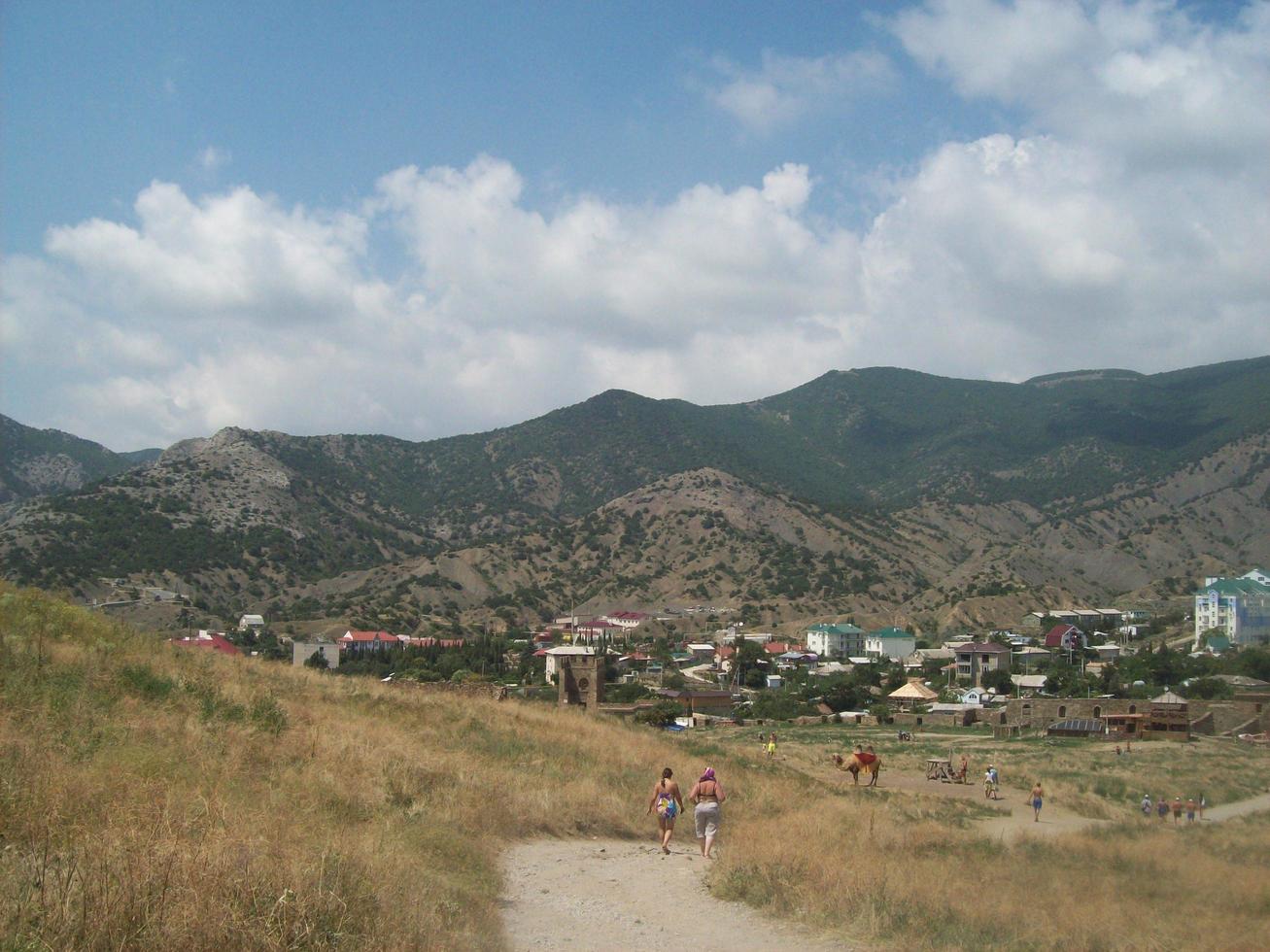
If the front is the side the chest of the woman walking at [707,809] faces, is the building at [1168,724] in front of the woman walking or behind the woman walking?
in front

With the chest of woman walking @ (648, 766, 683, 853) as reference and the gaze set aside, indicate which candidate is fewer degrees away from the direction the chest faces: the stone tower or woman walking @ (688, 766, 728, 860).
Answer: the stone tower

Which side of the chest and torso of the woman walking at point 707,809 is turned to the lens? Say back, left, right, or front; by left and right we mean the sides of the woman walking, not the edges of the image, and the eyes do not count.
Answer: back

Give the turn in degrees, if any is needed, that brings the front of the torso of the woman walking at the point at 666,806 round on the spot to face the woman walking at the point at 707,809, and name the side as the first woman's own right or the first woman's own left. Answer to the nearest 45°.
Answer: approximately 135° to the first woman's own right

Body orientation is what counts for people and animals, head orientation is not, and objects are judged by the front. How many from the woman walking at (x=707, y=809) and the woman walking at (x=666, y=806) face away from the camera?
2

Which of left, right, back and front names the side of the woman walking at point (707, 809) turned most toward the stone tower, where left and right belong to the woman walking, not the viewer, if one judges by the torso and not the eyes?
front

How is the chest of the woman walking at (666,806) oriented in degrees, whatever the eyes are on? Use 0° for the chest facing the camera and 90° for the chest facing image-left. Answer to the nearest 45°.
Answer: approximately 180°

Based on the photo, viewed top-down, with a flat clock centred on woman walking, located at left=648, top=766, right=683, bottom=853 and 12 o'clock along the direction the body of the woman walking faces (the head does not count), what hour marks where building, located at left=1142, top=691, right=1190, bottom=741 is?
The building is roughly at 1 o'clock from the woman walking.
